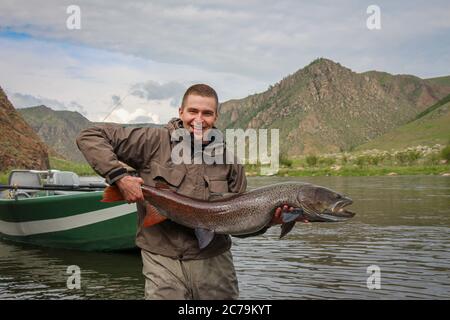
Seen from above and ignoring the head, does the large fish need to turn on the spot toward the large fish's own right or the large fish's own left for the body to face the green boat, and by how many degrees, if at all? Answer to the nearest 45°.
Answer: approximately 135° to the large fish's own left

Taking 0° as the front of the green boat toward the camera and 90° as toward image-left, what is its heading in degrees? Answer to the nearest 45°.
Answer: approximately 315°

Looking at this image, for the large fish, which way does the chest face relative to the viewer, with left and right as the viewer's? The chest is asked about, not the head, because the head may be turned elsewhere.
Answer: facing to the right of the viewer

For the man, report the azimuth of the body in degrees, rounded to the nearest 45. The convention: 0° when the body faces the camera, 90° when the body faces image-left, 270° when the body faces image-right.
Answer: approximately 0°
